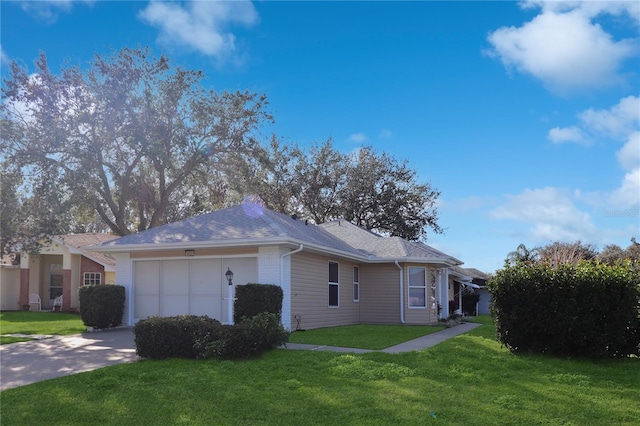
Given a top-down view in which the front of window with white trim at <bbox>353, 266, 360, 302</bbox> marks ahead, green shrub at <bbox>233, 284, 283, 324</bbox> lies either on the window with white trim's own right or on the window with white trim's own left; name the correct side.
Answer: on the window with white trim's own right

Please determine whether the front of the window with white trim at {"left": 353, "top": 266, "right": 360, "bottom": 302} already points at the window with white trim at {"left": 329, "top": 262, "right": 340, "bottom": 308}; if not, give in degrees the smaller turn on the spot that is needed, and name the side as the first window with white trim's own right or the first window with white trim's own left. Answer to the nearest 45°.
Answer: approximately 45° to the first window with white trim's own right

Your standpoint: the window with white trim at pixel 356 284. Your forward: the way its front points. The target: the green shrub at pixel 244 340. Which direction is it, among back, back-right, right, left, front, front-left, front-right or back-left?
front-right

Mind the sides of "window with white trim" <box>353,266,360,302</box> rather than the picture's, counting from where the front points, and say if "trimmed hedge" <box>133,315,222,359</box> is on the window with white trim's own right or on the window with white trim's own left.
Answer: on the window with white trim's own right

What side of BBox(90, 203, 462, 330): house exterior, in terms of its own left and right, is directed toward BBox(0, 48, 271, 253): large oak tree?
right

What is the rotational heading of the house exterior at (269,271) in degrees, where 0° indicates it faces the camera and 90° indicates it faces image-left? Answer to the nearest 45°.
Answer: approximately 45°

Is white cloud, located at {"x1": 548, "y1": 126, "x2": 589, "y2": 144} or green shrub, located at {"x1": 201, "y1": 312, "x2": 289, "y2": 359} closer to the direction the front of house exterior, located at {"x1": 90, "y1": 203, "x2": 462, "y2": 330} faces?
the green shrub

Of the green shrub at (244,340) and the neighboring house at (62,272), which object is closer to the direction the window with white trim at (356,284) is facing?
the green shrub

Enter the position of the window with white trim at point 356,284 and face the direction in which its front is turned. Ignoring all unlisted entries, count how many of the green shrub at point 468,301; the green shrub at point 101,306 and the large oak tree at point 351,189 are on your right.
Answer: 1

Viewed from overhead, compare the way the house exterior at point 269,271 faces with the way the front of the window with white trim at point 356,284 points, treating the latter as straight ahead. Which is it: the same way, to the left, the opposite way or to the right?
to the right

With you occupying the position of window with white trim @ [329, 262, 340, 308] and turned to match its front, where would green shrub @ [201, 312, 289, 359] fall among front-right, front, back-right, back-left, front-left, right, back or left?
front-right

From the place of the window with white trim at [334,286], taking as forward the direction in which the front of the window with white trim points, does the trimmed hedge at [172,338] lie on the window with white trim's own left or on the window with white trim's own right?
on the window with white trim's own right

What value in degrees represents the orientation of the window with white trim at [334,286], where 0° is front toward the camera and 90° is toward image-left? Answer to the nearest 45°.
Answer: approximately 315°
